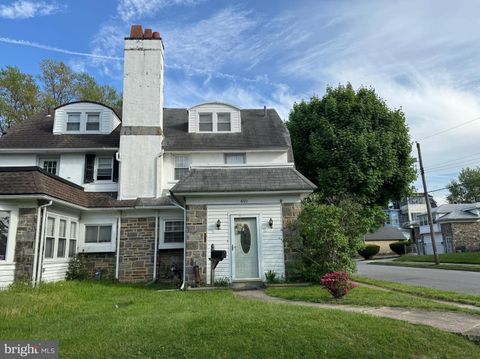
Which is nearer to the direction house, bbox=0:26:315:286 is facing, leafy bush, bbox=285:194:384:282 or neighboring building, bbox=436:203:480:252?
the leafy bush

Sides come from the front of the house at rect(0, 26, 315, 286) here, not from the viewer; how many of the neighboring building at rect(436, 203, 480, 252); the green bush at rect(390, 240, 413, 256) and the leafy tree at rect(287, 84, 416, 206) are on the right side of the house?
0

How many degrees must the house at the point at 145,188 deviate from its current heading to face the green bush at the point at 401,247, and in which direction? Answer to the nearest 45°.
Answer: approximately 135° to its left

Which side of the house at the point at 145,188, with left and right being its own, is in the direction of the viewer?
front

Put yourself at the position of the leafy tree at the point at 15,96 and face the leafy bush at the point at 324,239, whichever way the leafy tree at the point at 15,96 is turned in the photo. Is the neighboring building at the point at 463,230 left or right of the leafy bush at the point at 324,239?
left

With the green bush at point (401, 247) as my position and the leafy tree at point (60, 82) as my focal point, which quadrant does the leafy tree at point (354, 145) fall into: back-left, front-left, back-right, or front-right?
front-left

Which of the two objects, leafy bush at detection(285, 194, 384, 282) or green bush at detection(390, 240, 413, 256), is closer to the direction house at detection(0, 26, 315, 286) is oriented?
the leafy bush

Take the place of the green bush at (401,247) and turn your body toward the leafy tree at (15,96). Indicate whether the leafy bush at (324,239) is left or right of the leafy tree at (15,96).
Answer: left

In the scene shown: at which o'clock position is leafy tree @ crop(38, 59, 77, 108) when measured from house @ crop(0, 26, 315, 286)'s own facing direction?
The leafy tree is roughly at 5 o'clock from the house.

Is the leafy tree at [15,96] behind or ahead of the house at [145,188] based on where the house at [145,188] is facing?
behind

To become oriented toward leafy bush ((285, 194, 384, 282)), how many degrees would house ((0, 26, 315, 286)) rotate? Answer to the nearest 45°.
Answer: approximately 45° to its left

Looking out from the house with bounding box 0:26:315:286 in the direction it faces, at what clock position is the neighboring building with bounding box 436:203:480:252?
The neighboring building is roughly at 8 o'clock from the house.

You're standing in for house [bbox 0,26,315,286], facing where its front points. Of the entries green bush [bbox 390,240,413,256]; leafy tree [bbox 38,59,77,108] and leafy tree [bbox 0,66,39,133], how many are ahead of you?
0
